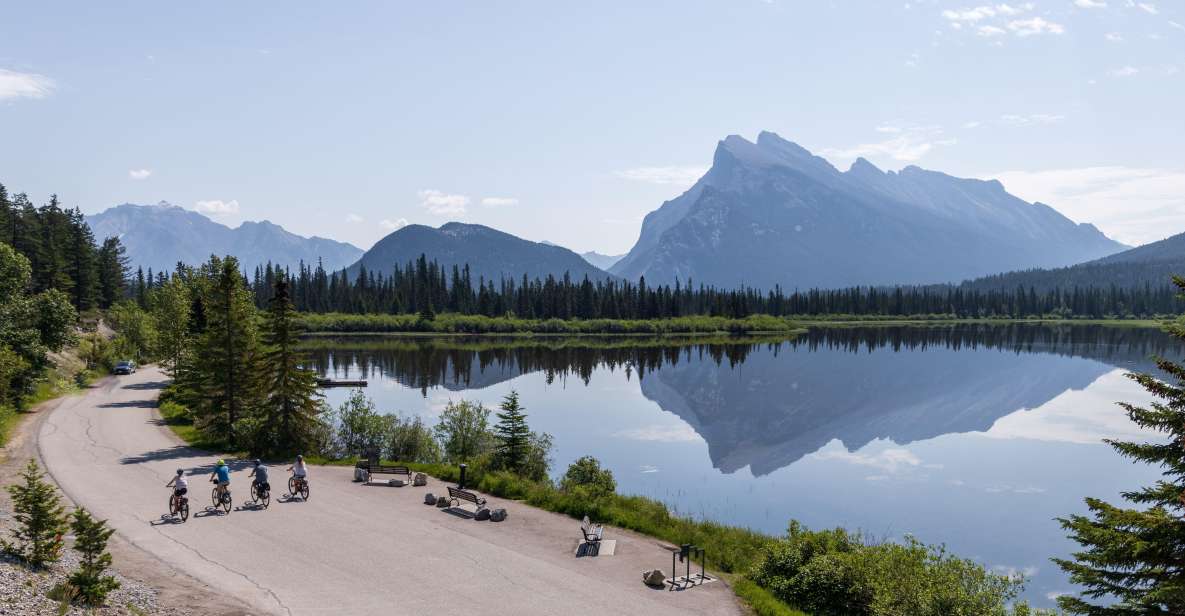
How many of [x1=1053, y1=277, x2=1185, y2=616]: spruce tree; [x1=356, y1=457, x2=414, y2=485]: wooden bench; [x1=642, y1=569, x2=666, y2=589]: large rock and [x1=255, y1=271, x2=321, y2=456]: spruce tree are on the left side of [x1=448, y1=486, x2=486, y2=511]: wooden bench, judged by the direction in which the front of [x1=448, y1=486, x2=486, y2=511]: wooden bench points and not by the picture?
2

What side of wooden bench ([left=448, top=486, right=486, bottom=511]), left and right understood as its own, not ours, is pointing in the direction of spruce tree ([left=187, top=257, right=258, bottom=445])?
left

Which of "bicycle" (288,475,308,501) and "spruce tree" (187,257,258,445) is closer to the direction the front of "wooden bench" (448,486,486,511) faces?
the spruce tree

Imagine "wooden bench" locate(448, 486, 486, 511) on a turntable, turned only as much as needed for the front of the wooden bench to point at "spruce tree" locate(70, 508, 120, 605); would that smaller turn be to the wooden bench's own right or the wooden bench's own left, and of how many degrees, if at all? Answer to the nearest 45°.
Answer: approximately 180°

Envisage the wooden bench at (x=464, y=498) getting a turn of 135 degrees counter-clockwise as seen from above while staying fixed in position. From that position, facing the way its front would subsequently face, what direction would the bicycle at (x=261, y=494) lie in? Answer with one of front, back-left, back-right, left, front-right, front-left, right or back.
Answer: front

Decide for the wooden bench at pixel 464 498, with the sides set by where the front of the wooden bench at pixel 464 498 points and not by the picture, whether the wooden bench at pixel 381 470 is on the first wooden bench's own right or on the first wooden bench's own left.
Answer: on the first wooden bench's own left

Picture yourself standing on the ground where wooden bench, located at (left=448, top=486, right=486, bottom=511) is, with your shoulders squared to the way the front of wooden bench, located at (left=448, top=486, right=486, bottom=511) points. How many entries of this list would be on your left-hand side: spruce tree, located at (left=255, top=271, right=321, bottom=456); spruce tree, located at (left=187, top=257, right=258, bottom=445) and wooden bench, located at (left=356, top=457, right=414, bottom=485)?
3

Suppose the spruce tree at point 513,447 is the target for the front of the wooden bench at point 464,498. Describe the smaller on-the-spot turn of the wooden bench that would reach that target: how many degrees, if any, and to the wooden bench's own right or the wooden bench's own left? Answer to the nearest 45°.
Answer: approximately 45° to the wooden bench's own left

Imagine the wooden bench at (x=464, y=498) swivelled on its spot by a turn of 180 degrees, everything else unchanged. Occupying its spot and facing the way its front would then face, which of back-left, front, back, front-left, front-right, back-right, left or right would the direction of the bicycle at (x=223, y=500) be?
front-right

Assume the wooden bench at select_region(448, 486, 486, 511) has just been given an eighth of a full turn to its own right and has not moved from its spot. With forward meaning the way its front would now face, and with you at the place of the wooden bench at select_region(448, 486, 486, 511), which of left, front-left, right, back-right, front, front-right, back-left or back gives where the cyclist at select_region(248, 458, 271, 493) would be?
back

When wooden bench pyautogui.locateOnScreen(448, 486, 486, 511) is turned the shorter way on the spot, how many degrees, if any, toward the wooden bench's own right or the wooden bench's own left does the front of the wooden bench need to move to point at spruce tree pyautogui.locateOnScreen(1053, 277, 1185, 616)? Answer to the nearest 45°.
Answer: approximately 90° to the wooden bench's own right

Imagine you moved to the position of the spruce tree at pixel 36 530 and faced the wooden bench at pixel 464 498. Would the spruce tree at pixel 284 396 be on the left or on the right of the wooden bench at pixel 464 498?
left

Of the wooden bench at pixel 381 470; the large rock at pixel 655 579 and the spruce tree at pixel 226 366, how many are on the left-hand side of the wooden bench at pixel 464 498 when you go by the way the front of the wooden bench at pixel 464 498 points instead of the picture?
2

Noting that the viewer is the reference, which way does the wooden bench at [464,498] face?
facing away from the viewer and to the right of the viewer

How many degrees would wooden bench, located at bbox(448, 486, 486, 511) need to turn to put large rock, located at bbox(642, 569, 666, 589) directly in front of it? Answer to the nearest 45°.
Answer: approximately 90° to its right

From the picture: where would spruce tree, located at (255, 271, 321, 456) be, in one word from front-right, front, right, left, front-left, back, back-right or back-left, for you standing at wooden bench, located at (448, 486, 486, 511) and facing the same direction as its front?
left

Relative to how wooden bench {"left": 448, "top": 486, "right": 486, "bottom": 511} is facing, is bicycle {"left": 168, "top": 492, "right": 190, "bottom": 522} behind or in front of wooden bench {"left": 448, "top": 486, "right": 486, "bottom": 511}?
behind

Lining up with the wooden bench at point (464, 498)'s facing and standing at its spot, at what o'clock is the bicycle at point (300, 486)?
The bicycle is roughly at 8 o'clock from the wooden bench.
